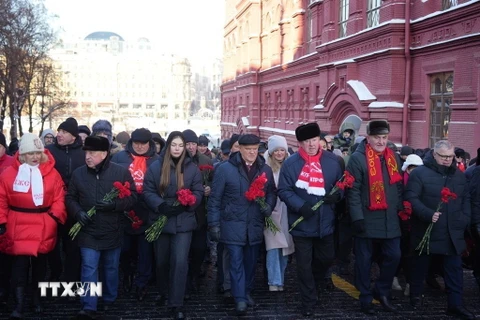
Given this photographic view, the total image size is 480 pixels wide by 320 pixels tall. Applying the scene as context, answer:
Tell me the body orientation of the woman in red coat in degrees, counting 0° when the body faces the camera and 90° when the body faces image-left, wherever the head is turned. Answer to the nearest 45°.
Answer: approximately 0°

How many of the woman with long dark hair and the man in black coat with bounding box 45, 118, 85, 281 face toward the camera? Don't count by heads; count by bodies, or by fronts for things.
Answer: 2

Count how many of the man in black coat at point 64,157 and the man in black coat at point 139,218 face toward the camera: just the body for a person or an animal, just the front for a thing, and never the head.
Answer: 2

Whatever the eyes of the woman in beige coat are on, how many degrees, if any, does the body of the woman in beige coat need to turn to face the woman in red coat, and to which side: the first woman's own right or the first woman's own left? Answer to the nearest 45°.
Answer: approximately 45° to the first woman's own right

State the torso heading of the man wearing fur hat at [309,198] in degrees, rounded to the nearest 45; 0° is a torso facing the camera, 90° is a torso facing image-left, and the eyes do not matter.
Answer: approximately 0°
